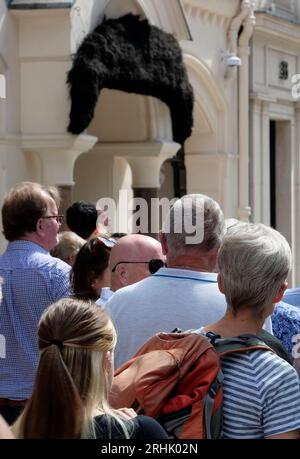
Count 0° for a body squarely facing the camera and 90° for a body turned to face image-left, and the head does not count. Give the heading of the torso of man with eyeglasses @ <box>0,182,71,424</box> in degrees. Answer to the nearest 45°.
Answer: approximately 225°

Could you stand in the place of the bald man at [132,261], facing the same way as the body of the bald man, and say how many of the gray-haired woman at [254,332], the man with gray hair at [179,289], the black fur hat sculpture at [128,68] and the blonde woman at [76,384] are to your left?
1

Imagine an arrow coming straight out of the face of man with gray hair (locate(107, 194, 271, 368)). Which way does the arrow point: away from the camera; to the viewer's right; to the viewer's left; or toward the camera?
away from the camera

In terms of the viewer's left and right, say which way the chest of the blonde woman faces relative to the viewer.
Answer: facing away from the viewer and to the right of the viewer

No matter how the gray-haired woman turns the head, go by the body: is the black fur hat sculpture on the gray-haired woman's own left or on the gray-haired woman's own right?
on the gray-haired woman's own left

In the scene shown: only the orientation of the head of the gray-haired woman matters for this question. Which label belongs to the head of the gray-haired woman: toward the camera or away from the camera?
away from the camera

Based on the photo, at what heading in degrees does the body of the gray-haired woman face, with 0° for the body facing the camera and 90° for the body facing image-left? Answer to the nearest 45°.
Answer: approximately 225°

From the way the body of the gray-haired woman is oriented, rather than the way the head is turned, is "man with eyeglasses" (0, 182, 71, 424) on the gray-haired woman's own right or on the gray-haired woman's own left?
on the gray-haired woman's own left

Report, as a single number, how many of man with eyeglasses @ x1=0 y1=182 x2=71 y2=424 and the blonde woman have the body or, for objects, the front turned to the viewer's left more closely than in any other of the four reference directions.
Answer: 0
